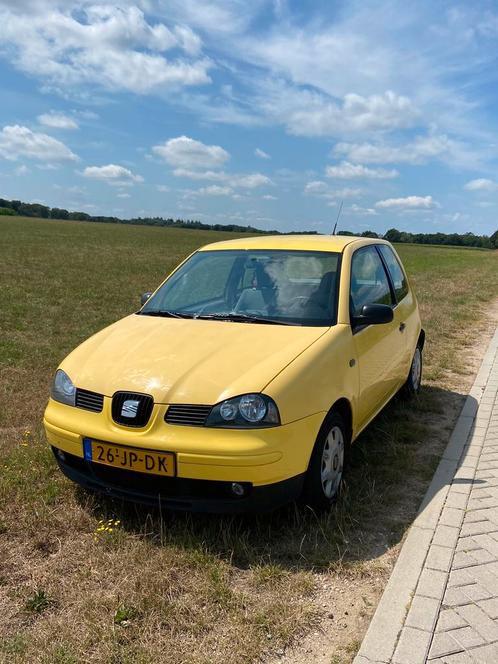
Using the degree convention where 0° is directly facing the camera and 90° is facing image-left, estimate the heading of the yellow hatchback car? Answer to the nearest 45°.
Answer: approximately 45°
